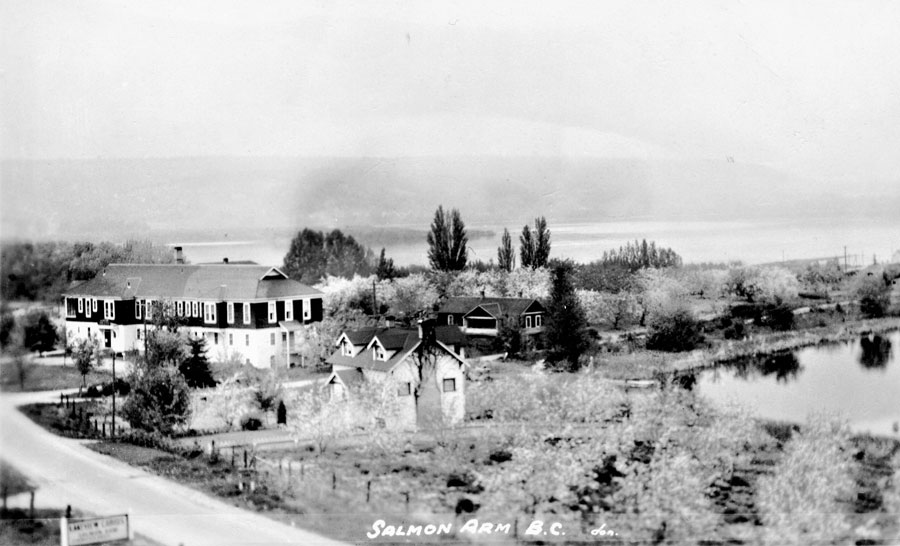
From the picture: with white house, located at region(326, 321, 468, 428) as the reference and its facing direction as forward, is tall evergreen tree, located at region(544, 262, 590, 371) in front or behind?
behind

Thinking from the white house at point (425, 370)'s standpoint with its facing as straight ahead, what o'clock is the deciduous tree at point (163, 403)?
The deciduous tree is roughly at 2 o'clock from the white house.

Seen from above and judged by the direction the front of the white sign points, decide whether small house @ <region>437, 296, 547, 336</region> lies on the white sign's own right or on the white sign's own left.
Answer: on the white sign's own left

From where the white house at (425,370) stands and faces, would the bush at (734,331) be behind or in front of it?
behind

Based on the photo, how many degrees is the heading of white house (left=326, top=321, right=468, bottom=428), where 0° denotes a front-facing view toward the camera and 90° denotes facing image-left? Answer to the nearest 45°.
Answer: approximately 45°

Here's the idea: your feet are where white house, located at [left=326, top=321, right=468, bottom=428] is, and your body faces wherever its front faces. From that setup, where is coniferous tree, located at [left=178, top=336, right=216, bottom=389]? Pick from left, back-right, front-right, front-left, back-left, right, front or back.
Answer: front-right

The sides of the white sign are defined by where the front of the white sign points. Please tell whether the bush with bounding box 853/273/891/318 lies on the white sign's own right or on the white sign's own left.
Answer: on the white sign's own left

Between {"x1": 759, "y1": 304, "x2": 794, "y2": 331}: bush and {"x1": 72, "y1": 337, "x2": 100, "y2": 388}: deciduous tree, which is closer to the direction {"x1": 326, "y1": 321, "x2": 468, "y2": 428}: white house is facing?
the deciduous tree
